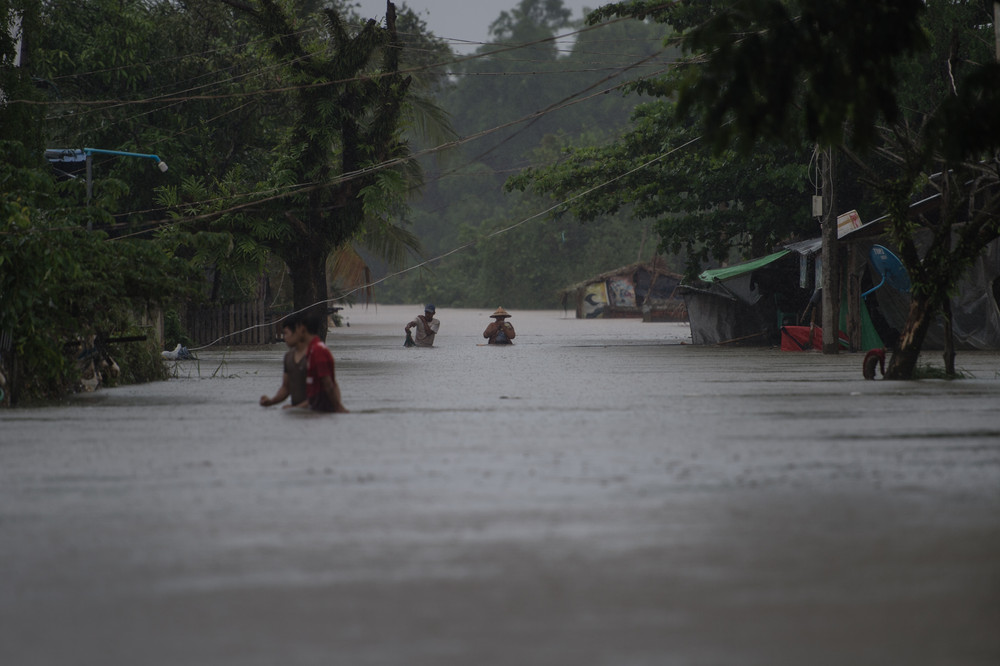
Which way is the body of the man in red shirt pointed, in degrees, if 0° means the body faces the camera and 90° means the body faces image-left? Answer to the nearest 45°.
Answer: approximately 90°

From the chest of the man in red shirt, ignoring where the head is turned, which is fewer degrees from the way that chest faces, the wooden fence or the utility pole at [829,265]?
the wooden fence

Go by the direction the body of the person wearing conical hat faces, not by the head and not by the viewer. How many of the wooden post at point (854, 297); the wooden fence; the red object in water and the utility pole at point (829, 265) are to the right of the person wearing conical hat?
1

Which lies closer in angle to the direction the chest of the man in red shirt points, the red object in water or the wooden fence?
the wooden fence

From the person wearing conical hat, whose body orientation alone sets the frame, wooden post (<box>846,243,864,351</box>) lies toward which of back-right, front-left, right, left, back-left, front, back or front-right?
front-left

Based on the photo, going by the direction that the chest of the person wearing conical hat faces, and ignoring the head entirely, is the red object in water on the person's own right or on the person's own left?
on the person's own left

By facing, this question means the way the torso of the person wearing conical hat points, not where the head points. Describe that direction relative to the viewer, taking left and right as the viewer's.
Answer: facing the viewer

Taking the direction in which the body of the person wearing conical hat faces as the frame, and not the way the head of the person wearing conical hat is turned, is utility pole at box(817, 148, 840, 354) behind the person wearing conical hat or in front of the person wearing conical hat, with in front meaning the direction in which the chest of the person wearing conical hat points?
in front
